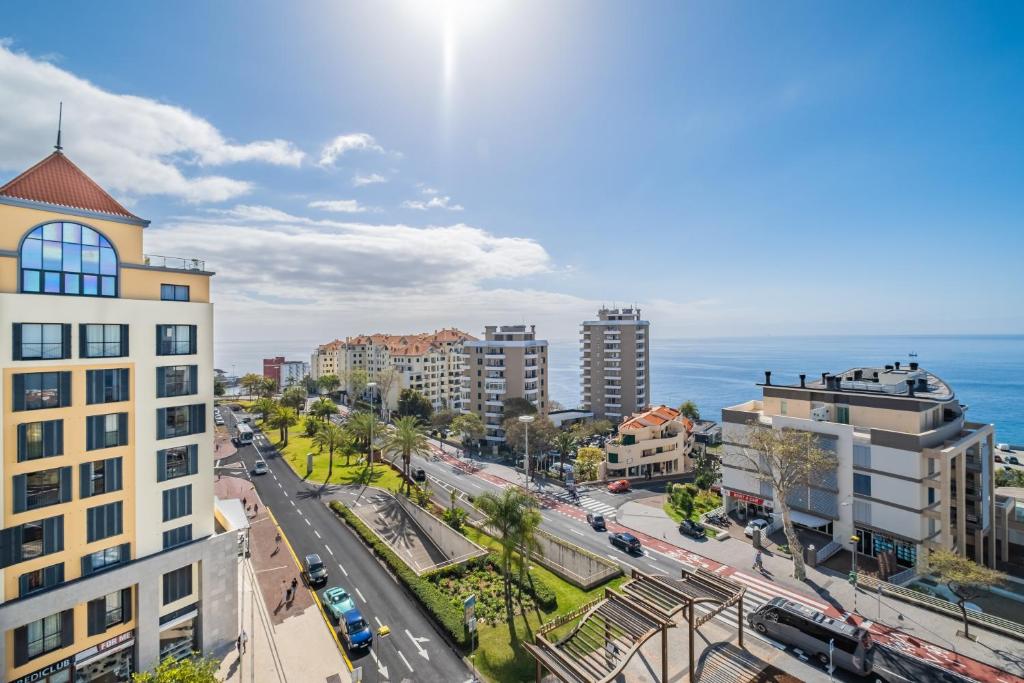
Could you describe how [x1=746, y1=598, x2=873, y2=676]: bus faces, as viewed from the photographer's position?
facing away from the viewer and to the left of the viewer

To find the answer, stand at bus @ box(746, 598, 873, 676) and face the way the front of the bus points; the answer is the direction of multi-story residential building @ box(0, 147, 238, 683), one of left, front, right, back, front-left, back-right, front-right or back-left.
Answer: left

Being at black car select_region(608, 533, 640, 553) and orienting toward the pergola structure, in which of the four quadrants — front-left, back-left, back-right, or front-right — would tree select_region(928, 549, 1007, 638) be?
front-left

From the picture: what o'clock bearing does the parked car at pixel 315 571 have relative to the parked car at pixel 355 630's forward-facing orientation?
the parked car at pixel 315 571 is roughly at 7 o'clock from the parked car at pixel 355 630.

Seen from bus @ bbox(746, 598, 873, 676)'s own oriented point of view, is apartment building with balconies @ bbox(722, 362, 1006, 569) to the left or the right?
on its right

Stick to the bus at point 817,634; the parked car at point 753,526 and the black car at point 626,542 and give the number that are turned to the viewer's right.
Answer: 0

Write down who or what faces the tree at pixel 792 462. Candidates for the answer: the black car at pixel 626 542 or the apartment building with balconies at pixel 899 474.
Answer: the apartment building with balconies

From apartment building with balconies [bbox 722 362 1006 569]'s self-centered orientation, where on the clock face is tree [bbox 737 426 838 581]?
The tree is roughly at 12 o'clock from the apartment building with balconies.

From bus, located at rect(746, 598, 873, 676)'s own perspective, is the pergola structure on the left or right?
on its left

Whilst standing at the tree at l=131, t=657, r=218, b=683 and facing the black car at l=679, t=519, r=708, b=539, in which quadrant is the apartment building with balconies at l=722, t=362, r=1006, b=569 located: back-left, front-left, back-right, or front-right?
front-right

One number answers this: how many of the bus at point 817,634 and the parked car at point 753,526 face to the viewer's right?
0

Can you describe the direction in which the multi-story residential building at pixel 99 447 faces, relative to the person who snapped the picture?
facing the viewer and to the right of the viewer

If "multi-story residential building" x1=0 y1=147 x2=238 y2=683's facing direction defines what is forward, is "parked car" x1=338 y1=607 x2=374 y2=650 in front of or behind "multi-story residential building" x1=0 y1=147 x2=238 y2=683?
in front

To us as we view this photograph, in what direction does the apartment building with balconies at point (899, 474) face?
facing the viewer and to the left of the viewer

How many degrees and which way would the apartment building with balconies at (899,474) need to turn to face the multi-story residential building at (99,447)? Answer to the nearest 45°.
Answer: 0° — it already faces it

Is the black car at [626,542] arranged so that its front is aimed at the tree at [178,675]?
no
